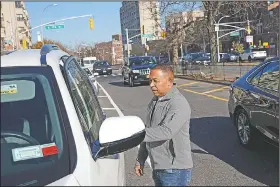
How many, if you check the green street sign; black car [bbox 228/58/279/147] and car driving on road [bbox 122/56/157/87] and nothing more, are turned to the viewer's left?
0

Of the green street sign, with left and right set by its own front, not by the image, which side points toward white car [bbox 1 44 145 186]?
front

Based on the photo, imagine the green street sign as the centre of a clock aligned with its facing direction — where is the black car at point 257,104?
The black car is roughly at 12 o'clock from the green street sign.

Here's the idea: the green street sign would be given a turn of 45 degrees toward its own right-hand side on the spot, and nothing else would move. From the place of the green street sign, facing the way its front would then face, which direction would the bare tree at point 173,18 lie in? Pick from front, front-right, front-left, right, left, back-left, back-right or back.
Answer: left

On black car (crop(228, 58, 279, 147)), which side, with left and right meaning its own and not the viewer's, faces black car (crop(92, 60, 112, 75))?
back

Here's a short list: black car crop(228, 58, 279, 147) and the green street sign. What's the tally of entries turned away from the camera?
0

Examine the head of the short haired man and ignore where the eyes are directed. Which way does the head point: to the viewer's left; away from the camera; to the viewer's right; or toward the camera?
to the viewer's left
